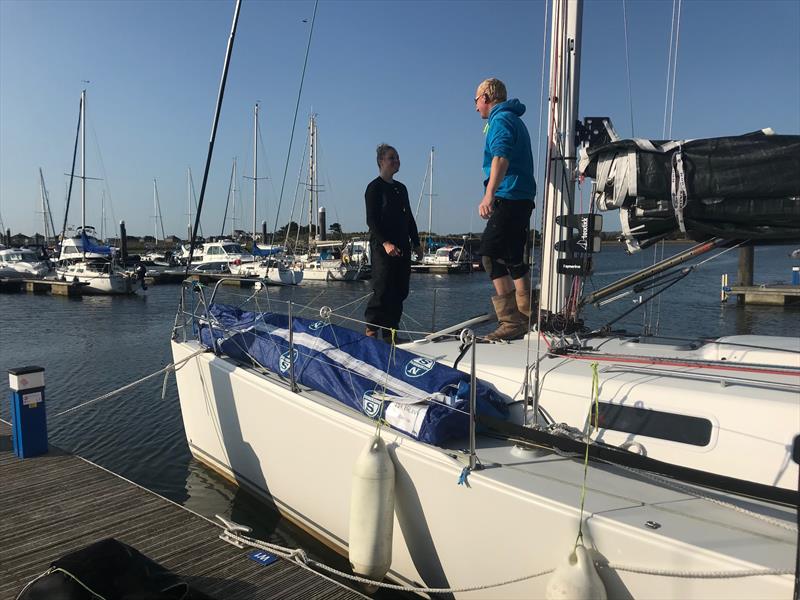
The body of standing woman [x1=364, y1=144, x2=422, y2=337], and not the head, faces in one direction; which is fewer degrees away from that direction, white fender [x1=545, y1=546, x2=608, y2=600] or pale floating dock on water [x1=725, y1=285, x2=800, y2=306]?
the white fender

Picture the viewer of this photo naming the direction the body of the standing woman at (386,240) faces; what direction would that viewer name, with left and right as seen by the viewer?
facing the viewer and to the right of the viewer

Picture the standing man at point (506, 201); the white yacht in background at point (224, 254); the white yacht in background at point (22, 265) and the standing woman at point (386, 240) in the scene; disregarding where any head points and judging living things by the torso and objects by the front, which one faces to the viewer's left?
the standing man at point (506, 201)

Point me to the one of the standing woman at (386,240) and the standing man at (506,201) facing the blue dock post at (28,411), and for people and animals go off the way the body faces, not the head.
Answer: the standing man at (506,201)

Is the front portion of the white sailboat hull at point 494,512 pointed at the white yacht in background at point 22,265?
yes

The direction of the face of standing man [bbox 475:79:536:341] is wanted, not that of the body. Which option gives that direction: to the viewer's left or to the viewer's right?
to the viewer's left

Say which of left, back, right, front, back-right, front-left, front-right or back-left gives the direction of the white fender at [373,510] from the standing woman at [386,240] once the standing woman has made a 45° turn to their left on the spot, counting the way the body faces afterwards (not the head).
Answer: right

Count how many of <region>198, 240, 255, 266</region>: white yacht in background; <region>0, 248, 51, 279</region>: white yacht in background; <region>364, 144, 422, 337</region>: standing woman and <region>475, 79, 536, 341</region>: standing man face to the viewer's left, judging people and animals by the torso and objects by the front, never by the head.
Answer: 1

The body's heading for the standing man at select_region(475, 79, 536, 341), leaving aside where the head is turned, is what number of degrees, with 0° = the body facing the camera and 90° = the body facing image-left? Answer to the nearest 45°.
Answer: approximately 90°

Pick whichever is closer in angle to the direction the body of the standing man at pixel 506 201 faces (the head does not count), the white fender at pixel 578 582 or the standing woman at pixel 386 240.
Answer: the standing woman

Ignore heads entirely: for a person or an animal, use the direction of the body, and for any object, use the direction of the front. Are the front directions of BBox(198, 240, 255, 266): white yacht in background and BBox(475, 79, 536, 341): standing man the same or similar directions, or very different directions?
very different directions

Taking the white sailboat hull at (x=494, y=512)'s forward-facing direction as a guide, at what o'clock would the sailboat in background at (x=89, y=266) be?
The sailboat in background is roughly at 12 o'clock from the white sailboat hull.

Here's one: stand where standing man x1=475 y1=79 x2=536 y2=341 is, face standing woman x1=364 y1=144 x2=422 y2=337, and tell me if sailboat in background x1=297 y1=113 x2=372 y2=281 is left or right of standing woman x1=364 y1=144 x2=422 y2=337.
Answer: right
